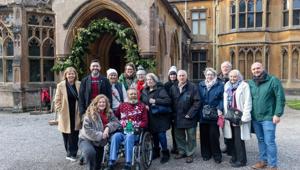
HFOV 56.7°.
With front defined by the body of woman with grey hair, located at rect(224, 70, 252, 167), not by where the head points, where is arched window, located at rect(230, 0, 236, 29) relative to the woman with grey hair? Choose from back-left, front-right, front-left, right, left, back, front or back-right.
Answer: back-right

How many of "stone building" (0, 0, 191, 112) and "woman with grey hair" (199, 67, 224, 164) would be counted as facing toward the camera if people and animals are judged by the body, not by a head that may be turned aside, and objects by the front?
2

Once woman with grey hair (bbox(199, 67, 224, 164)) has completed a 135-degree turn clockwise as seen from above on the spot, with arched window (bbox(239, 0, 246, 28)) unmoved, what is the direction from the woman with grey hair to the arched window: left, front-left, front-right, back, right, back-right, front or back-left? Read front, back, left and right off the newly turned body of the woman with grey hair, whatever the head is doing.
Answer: front-right

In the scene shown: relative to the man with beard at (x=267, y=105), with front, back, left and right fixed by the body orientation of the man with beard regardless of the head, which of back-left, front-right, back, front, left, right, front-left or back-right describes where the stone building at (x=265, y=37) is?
back-right

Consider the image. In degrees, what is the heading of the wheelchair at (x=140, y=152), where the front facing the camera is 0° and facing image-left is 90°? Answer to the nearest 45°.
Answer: approximately 45°

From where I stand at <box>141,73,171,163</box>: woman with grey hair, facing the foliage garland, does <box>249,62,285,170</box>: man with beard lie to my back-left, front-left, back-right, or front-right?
back-right

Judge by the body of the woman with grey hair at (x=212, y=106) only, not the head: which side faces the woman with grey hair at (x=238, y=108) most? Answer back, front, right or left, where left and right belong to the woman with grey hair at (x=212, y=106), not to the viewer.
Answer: left

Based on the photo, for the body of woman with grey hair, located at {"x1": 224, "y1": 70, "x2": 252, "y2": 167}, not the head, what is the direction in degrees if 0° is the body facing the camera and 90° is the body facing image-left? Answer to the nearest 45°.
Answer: approximately 45°

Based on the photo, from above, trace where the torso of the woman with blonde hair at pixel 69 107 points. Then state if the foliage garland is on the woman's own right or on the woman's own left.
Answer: on the woman's own left
